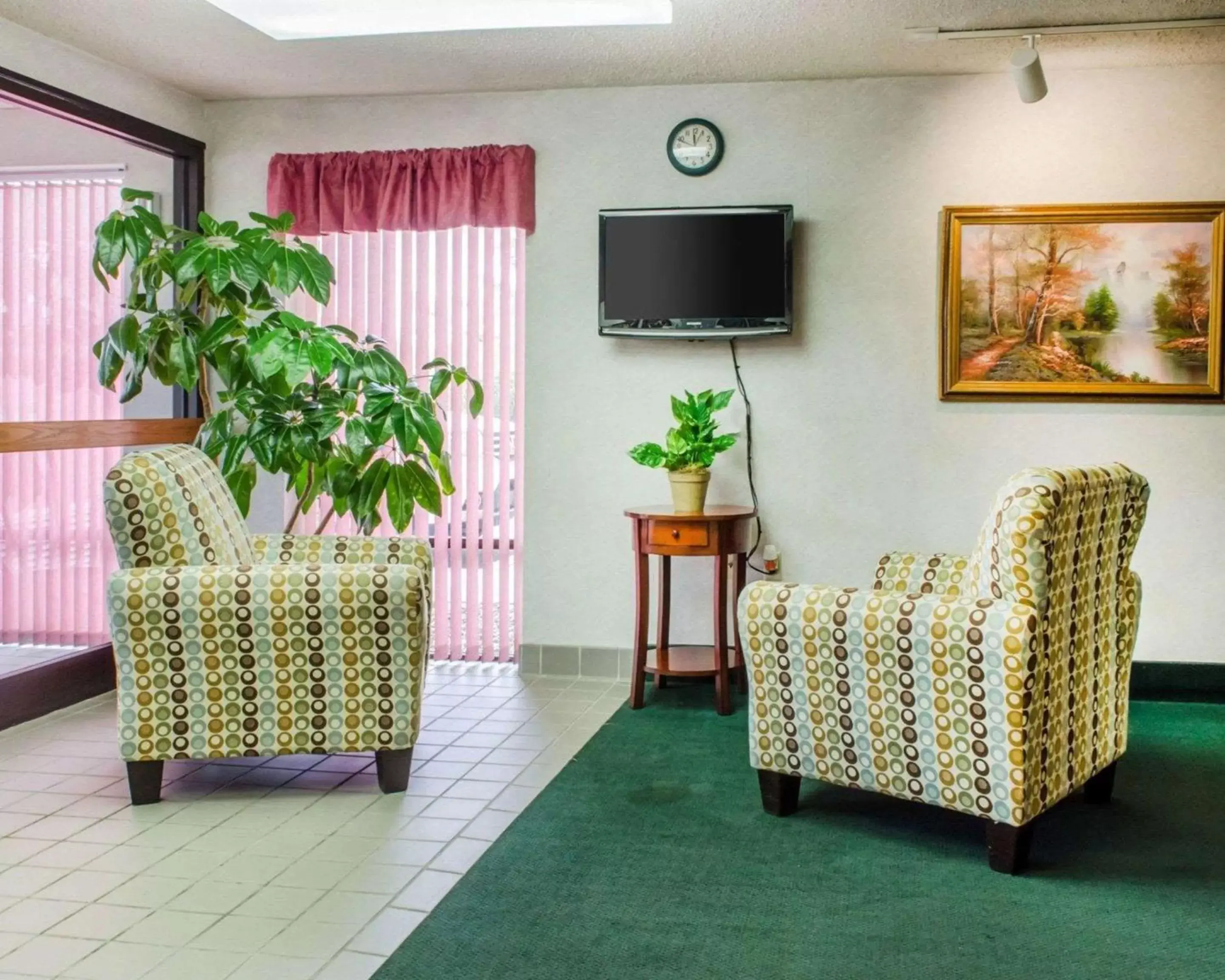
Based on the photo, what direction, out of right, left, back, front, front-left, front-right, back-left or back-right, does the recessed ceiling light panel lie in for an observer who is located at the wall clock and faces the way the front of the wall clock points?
front-right

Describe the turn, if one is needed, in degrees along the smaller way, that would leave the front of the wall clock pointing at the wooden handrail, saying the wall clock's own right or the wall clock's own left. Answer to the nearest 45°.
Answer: approximately 90° to the wall clock's own right

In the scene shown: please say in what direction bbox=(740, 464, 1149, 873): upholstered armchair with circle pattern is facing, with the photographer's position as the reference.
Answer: facing away from the viewer and to the left of the viewer

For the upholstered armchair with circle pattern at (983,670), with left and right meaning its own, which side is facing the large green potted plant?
front

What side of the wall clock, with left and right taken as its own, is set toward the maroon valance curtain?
right

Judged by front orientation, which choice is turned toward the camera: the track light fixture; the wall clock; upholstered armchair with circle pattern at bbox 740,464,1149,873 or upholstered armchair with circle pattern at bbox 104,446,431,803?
the wall clock

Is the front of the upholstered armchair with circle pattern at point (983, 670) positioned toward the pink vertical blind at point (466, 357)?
yes

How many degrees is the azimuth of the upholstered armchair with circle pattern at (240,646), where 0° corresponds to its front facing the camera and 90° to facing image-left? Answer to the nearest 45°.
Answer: approximately 270°

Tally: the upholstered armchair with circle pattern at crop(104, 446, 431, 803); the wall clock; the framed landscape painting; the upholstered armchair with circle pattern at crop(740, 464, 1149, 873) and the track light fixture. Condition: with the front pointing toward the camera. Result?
2

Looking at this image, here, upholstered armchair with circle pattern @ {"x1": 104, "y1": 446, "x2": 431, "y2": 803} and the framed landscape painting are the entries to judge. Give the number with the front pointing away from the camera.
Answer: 0

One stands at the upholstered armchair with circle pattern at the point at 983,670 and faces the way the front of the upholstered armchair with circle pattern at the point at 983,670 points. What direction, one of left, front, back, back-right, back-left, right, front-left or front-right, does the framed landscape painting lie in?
front-right

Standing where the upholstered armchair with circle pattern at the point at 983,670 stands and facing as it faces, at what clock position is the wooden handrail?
The wooden handrail is roughly at 11 o'clock from the upholstered armchair with circle pattern.

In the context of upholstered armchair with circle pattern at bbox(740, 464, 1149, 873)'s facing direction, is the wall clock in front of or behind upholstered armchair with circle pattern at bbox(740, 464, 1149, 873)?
in front

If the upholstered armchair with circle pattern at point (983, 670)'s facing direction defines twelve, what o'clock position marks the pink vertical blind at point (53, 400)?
The pink vertical blind is roughly at 11 o'clock from the upholstered armchair with circle pattern.

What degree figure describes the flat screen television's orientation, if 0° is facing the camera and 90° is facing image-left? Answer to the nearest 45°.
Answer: approximately 0°
